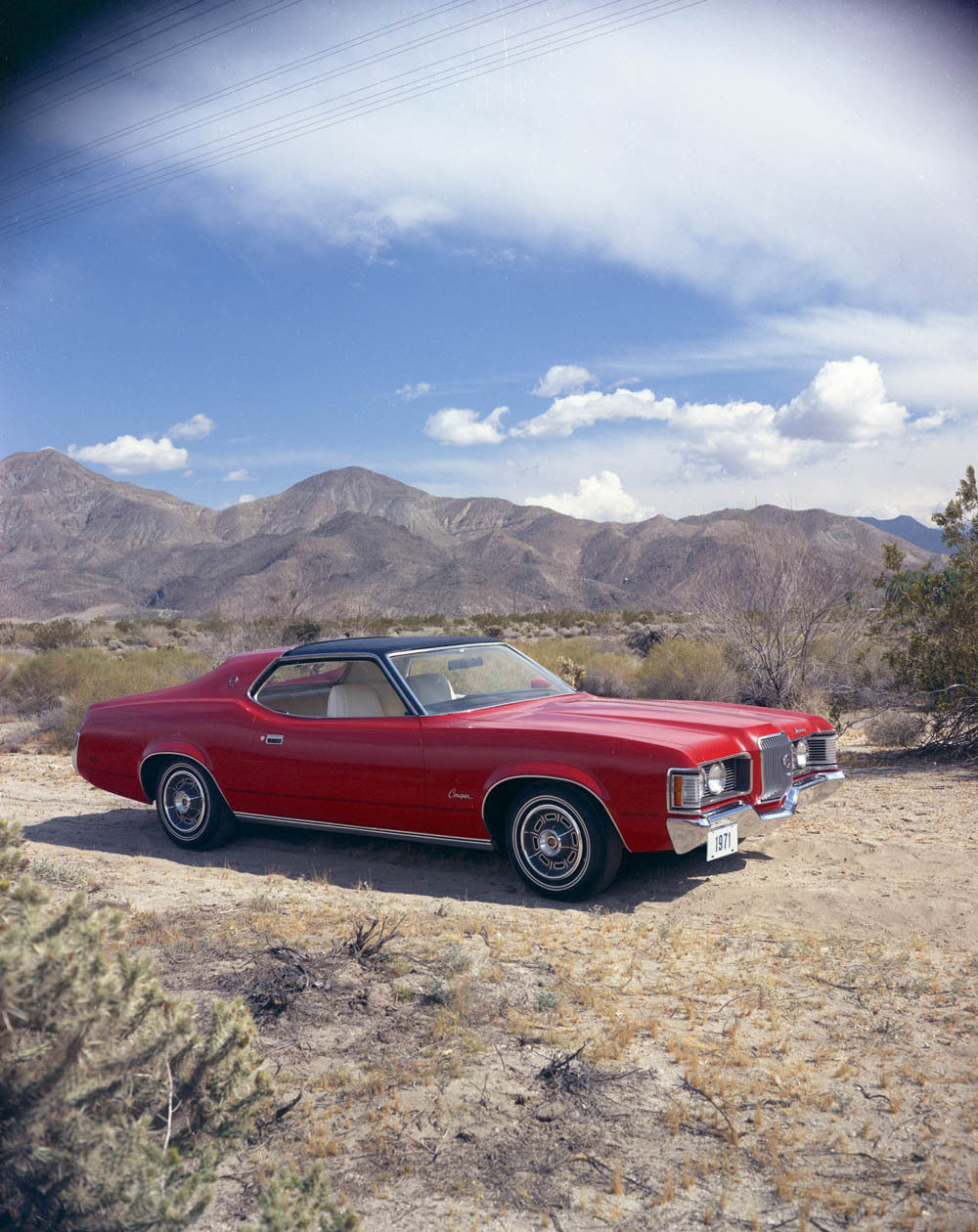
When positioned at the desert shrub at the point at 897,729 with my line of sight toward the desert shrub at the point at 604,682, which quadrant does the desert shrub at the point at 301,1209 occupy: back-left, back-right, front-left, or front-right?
back-left

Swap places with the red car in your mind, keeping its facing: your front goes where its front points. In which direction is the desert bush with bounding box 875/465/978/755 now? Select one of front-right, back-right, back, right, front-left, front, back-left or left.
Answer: left

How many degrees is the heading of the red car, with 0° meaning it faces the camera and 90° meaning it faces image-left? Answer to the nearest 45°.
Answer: approximately 315°

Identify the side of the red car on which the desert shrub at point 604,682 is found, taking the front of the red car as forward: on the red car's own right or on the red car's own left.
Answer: on the red car's own left

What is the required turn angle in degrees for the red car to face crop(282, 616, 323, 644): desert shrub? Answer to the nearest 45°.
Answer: approximately 135° to its left

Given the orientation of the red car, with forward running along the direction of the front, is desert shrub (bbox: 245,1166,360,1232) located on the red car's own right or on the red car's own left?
on the red car's own right

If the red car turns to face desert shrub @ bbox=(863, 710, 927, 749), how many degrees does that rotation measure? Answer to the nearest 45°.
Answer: approximately 90° to its left

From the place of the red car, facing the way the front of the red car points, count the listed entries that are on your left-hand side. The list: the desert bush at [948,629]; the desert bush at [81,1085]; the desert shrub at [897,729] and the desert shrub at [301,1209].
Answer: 2

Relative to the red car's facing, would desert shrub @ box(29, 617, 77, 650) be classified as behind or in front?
behind

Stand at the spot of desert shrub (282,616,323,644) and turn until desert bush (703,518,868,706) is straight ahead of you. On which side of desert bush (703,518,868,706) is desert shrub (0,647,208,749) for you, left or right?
right

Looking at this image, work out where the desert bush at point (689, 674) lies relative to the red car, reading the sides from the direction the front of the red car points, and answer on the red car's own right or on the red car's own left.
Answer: on the red car's own left
